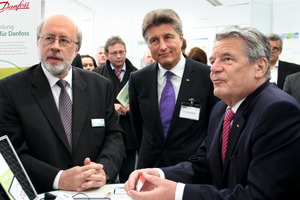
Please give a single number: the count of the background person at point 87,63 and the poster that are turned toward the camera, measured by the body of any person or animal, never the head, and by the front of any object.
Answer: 2

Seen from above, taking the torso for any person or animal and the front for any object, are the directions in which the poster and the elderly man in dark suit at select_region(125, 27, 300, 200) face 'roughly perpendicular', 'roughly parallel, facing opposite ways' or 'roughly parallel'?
roughly perpendicular

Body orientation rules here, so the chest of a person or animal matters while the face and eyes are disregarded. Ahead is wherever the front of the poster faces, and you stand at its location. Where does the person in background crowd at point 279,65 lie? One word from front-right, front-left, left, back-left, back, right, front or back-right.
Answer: left

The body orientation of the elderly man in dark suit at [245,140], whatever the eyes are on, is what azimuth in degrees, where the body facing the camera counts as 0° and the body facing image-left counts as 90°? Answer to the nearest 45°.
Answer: approximately 45°

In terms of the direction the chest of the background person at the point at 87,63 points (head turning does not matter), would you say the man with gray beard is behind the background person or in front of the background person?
in front

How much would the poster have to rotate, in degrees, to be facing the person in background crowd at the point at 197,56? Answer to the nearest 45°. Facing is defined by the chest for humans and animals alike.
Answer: approximately 90° to its left

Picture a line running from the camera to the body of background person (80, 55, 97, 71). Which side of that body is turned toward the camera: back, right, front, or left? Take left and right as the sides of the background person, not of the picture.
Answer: front

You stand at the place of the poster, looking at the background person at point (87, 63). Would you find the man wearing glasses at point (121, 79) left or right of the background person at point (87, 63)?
right

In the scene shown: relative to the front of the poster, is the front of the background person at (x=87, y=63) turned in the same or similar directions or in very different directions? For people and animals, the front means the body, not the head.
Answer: same or similar directions

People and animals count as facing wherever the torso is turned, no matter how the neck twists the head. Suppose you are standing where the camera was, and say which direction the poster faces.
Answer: facing the viewer

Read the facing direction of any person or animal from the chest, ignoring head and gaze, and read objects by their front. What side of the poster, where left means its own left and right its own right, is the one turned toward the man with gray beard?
front

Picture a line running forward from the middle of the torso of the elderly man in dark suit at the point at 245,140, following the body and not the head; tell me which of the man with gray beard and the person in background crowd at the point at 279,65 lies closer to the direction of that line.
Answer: the man with gray beard

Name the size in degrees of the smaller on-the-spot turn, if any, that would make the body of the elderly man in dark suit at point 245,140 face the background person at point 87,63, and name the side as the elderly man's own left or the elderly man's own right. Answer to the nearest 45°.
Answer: approximately 90° to the elderly man's own right

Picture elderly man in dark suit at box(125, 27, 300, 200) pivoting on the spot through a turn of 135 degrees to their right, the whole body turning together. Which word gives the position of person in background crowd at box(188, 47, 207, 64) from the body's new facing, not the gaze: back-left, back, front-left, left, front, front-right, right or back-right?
front
